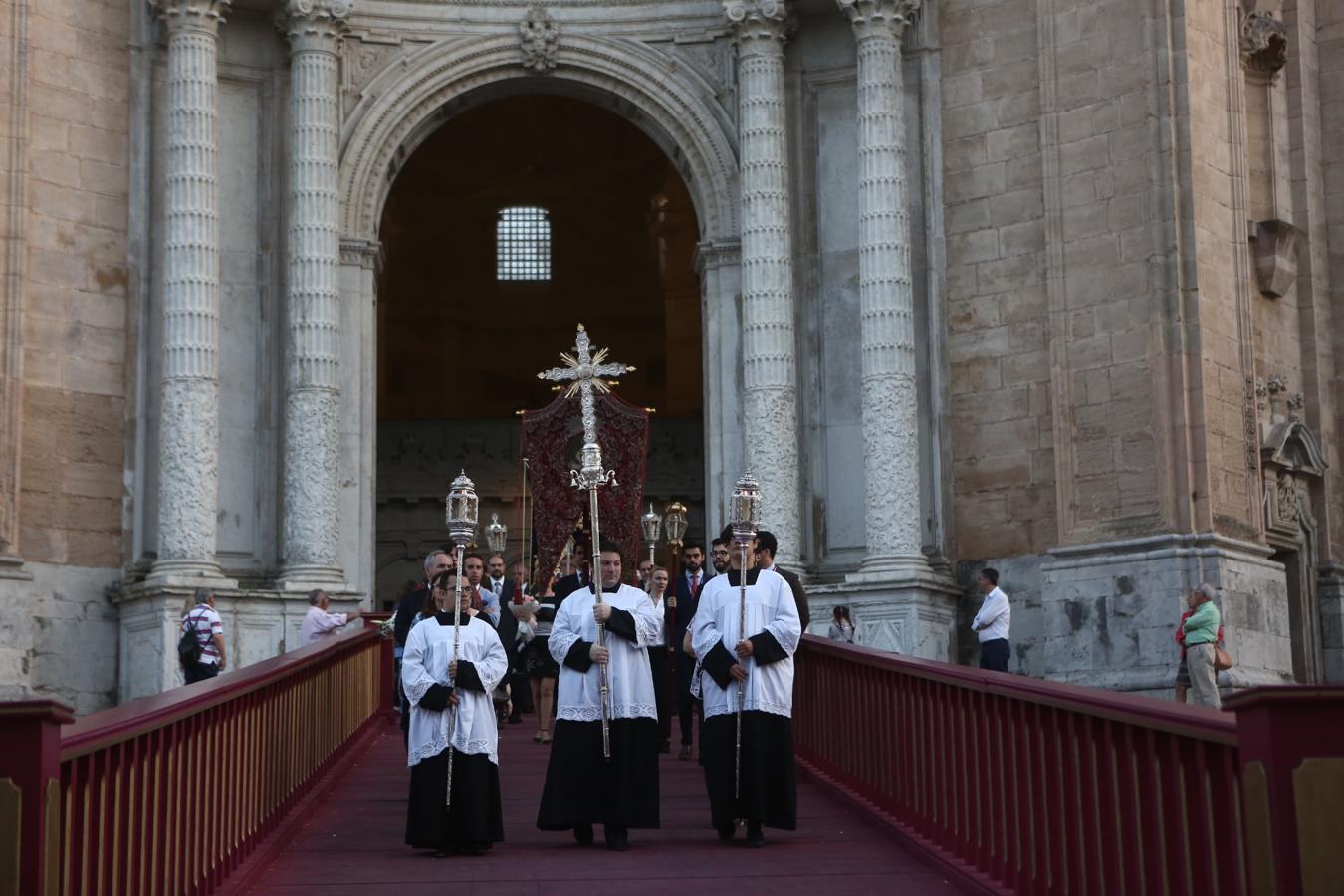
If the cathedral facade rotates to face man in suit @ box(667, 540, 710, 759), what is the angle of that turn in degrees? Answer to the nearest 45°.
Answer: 0° — it already faces them

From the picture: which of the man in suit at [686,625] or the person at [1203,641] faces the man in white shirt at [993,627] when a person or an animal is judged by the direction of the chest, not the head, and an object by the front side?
the person

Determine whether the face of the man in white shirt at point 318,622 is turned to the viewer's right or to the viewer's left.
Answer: to the viewer's right

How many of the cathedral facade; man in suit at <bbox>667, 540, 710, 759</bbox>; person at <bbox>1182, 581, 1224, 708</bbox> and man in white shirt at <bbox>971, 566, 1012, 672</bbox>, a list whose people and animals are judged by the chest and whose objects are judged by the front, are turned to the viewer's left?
2

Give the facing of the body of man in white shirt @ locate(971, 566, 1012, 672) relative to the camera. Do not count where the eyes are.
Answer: to the viewer's left

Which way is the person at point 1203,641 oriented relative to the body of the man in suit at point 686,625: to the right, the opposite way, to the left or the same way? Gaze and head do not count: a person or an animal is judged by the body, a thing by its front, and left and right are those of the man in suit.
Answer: to the right

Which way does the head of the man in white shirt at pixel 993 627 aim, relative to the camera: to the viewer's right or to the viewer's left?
to the viewer's left

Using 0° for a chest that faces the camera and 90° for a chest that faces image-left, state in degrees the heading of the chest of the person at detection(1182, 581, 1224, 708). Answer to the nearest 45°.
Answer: approximately 90°

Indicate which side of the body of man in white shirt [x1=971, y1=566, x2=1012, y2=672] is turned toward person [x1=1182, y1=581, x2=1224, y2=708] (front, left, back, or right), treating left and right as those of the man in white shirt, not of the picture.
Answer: back

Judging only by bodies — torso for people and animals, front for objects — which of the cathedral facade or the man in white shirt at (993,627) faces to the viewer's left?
the man in white shirt

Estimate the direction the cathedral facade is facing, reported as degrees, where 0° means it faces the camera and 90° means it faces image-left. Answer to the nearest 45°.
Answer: approximately 0°

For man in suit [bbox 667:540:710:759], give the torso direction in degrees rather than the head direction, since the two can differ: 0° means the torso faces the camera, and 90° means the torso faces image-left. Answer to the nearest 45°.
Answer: approximately 0°
